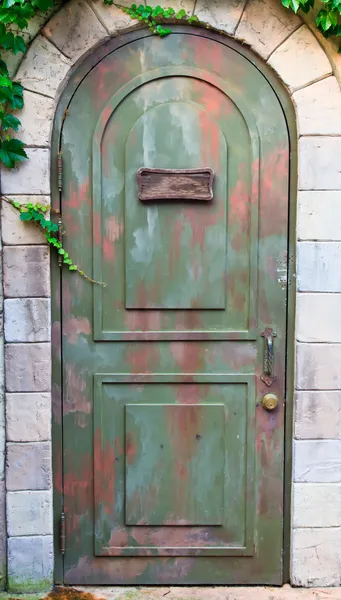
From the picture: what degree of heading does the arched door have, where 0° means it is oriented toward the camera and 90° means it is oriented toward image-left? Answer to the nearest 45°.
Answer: approximately 0°
